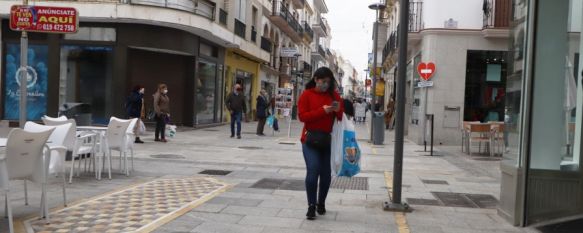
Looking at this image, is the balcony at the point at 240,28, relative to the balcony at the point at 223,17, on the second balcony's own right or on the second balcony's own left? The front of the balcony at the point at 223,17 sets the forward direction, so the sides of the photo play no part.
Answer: on the second balcony's own left

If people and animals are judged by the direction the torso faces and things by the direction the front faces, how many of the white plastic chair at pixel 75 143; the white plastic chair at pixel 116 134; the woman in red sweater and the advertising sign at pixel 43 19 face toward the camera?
2

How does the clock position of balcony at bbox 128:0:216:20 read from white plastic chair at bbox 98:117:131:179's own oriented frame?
The balcony is roughly at 2 o'clock from the white plastic chair.

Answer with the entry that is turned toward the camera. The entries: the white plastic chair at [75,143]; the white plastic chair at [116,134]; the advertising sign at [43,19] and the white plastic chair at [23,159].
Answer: the advertising sign

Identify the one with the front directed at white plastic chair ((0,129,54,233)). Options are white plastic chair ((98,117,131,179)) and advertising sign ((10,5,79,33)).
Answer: the advertising sign

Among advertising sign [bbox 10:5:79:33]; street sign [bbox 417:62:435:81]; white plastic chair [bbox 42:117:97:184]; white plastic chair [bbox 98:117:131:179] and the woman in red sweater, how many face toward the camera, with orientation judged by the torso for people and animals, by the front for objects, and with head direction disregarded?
3

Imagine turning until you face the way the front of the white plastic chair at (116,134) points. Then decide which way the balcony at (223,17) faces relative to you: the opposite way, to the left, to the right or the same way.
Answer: the opposite way

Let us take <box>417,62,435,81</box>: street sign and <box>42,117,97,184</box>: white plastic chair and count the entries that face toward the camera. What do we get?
1

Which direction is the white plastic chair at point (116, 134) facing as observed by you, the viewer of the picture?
facing away from the viewer and to the left of the viewer

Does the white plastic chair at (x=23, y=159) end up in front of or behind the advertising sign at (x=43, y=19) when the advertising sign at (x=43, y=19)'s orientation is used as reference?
in front
